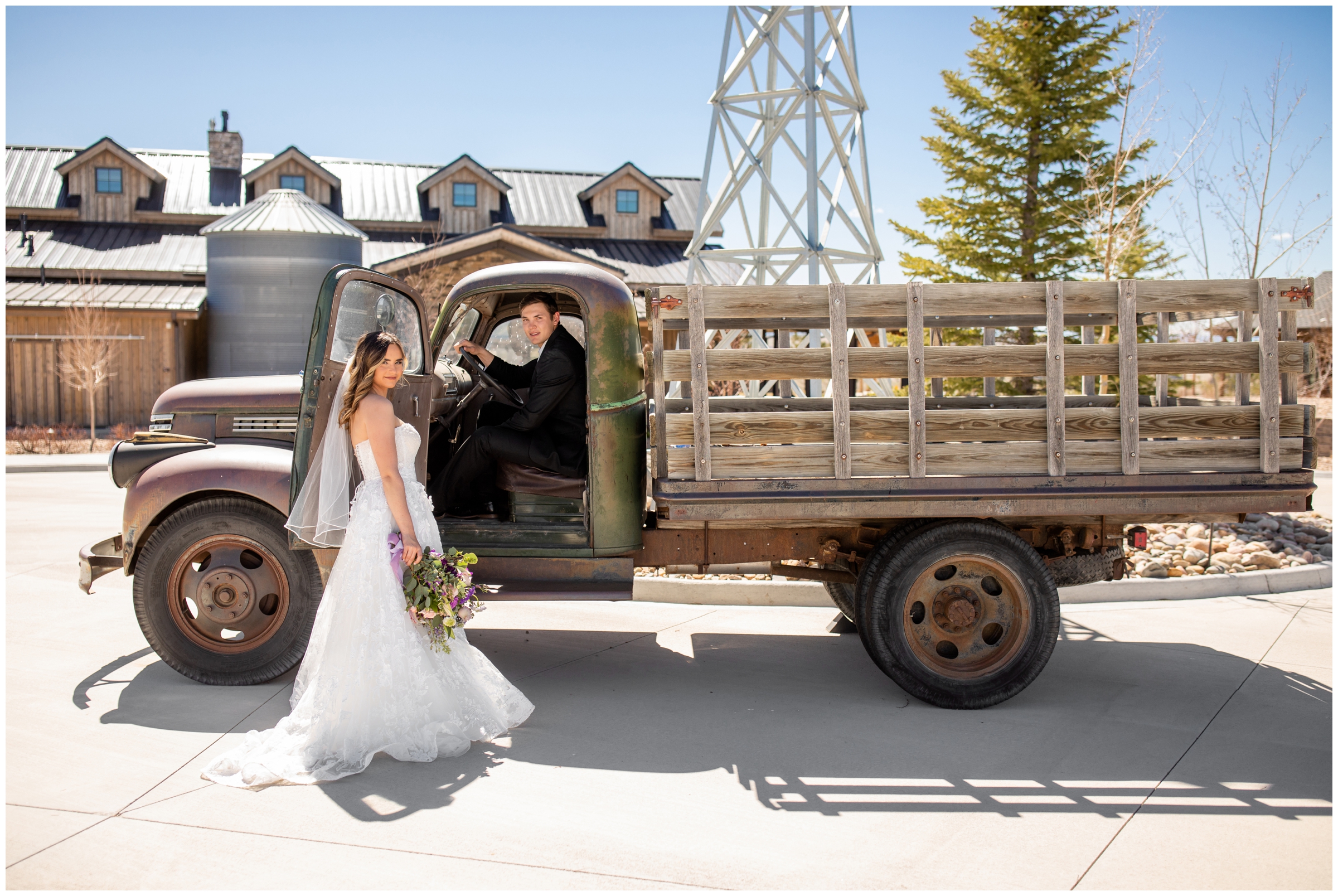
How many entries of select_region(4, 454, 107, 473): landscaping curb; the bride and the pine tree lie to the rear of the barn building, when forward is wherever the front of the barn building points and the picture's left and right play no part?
0

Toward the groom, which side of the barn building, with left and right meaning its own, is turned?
front

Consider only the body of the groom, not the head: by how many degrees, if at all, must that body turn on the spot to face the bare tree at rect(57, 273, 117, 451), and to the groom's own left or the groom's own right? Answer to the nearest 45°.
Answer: approximately 45° to the groom's own right

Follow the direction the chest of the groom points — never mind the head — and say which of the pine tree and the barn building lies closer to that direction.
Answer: the barn building

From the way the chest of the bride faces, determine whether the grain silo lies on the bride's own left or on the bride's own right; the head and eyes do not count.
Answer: on the bride's own left

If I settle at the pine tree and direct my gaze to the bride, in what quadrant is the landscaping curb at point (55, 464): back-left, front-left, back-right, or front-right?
front-right

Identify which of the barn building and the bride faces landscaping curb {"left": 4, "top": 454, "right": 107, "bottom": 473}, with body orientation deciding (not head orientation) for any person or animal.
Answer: the barn building

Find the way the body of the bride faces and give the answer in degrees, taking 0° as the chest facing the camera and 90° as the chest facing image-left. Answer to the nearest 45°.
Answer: approximately 270°

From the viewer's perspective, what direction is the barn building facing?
toward the camera

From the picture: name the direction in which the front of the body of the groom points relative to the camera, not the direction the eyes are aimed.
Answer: to the viewer's left

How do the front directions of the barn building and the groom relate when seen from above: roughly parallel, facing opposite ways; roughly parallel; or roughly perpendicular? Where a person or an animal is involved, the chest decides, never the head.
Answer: roughly perpendicular

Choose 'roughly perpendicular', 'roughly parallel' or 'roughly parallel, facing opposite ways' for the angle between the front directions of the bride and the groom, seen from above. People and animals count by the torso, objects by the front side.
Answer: roughly parallel, facing opposite ways

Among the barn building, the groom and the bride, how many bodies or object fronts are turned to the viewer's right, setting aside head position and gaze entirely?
1

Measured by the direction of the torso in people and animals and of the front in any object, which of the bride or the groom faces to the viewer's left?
the groom

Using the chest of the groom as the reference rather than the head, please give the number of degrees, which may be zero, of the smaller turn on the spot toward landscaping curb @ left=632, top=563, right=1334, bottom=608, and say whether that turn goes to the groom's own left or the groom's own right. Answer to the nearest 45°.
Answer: approximately 180°
